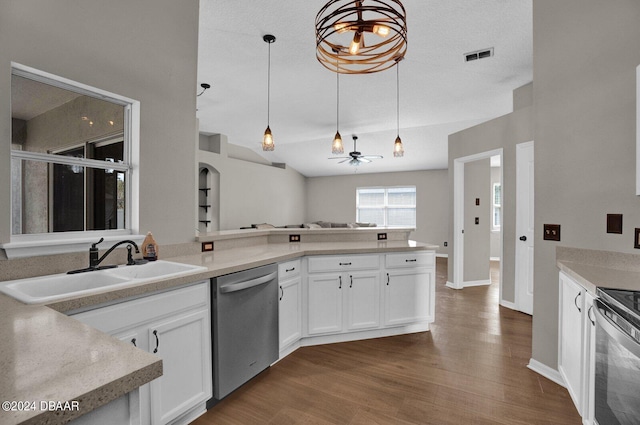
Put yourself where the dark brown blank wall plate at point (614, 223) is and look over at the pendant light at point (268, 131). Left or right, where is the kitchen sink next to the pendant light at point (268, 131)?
left

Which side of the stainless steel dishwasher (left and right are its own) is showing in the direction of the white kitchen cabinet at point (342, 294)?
left

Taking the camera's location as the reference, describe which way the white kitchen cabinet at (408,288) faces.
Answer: facing the viewer

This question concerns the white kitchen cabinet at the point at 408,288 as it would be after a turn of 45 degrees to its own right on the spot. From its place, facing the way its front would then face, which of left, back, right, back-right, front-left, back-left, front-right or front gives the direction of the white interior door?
back

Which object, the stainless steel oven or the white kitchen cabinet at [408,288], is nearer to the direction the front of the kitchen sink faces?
the stainless steel oven

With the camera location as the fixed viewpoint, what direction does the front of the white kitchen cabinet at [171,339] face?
facing the viewer and to the right of the viewer

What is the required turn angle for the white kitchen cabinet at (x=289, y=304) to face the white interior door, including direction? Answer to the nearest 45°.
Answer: approximately 45° to its left

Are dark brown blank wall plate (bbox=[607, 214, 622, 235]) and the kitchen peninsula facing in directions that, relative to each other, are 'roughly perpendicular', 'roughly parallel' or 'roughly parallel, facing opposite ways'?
roughly perpendicular

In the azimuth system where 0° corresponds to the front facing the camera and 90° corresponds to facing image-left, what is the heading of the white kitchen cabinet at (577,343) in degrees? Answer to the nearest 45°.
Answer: approximately 90°

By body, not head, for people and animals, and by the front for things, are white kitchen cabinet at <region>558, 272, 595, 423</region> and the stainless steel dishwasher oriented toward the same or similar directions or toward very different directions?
very different directions
